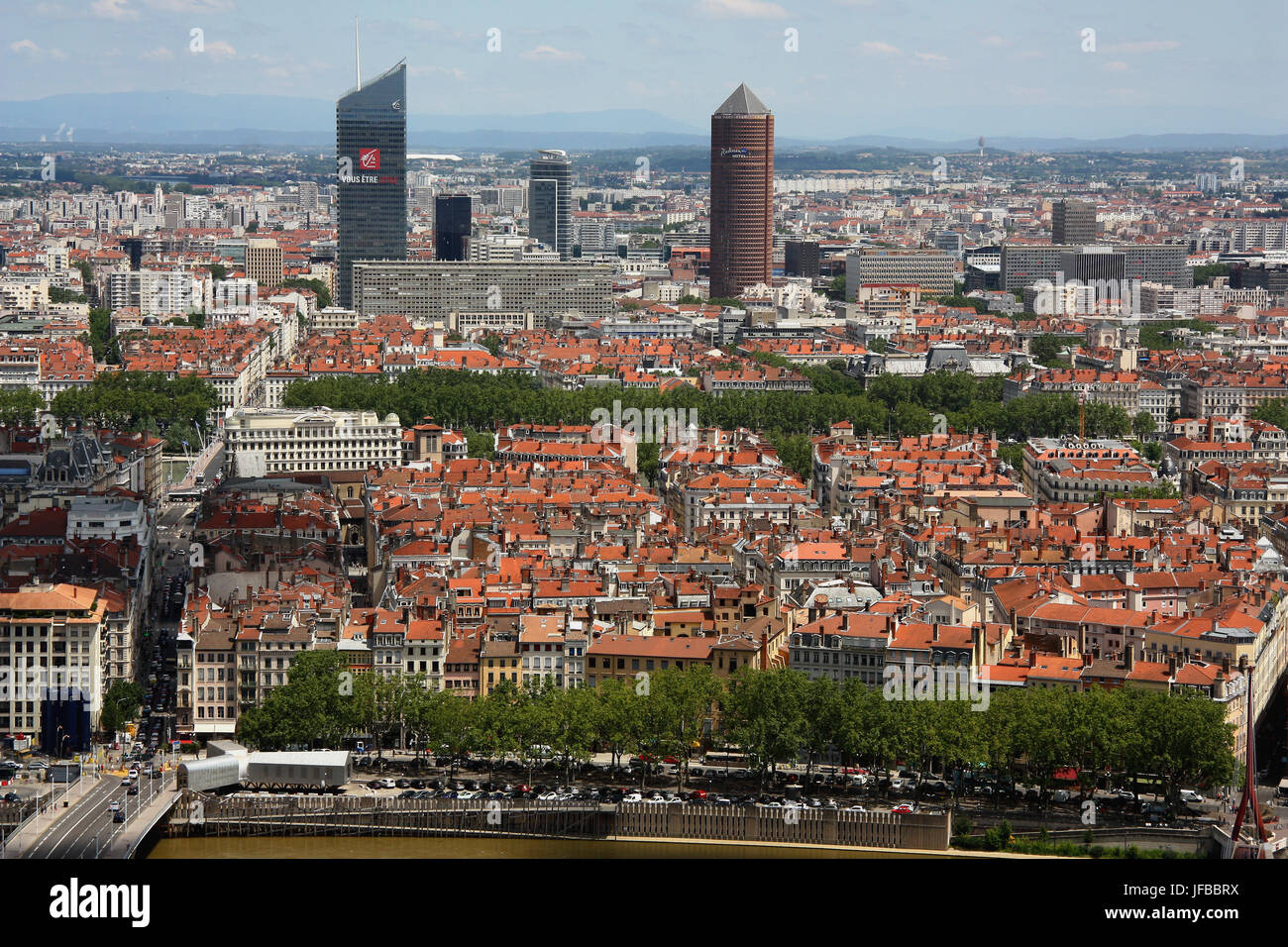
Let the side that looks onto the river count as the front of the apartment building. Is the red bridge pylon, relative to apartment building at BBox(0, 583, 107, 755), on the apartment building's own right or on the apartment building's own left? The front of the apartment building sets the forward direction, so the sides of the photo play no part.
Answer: on the apartment building's own left

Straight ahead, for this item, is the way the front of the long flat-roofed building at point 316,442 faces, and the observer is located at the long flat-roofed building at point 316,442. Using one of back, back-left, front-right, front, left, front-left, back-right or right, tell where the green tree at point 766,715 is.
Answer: front

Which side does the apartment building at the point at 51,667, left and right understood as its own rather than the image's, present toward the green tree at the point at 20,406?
back

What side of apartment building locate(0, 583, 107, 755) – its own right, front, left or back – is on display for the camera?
front

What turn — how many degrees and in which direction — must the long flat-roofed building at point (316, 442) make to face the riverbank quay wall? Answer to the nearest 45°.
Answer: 0° — it already faces it

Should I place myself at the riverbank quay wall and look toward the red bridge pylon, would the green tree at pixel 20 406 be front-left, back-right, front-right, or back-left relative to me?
back-left

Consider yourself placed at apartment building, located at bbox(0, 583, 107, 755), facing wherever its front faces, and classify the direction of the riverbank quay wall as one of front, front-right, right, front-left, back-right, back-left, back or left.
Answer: front-left

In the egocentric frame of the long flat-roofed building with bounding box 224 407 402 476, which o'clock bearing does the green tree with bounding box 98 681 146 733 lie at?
The green tree is roughly at 12 o'clock from the long flat-roofed building.

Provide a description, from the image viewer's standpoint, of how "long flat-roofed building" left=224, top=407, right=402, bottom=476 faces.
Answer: facing the viewer

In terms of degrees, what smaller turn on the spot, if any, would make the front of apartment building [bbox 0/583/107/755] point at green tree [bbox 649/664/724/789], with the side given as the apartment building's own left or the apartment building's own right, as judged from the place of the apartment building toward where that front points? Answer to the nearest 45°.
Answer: approximately 45° to the apartment building's own left

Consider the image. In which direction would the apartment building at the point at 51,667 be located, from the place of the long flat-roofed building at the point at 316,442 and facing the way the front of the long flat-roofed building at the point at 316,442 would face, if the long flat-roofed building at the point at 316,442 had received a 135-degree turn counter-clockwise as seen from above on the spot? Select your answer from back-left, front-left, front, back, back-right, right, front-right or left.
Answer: back-right

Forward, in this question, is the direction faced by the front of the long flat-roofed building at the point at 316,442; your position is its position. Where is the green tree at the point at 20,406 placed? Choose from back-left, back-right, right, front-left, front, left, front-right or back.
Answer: back-right

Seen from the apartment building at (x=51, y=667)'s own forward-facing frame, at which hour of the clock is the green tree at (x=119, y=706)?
The green tree is roughly at 10 o'clock from the apartment building.

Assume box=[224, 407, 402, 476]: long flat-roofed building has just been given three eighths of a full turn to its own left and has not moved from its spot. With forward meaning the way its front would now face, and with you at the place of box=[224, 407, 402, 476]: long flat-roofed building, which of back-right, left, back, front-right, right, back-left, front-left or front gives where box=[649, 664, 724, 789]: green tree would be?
back-right
